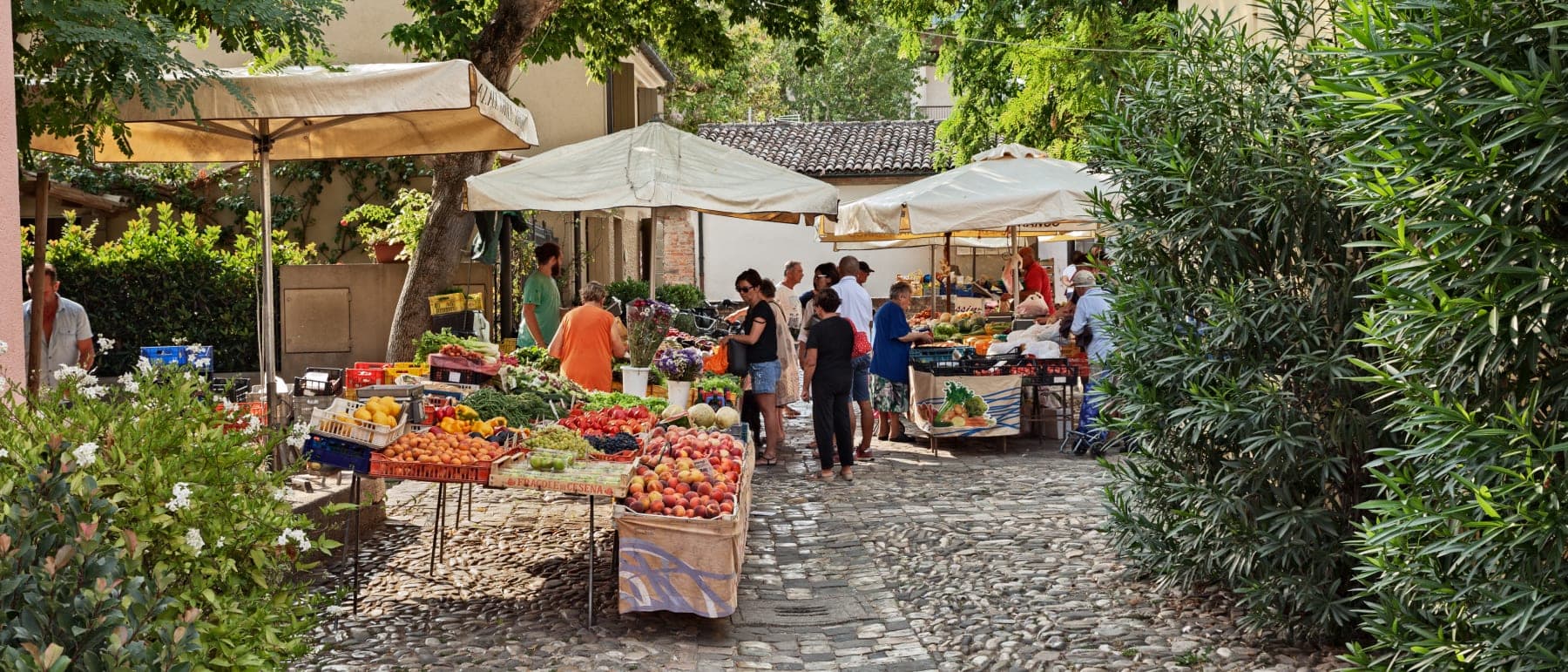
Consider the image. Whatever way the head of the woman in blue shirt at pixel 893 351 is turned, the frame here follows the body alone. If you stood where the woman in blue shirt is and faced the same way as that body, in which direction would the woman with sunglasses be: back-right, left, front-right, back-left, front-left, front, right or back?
back-right

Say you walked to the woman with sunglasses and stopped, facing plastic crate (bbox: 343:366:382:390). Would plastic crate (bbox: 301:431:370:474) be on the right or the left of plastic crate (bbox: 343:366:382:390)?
left

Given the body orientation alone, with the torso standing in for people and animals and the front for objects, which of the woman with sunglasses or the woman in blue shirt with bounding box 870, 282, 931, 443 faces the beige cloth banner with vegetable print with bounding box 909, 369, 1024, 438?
the woman in blue shirt

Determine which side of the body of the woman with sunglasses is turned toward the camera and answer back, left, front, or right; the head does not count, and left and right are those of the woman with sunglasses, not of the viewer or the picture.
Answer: left

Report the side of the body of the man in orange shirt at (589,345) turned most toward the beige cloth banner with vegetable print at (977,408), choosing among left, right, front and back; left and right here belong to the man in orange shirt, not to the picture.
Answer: right

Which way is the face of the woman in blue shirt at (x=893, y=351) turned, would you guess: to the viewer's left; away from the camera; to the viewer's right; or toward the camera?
to the viewer's right

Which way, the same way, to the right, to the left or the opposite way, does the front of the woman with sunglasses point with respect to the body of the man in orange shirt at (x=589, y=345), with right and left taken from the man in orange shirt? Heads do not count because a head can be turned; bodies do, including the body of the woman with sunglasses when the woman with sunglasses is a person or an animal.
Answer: to the left

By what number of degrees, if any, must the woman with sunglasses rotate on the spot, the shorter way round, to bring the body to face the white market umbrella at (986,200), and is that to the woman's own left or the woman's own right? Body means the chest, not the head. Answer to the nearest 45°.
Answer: approximately 180°

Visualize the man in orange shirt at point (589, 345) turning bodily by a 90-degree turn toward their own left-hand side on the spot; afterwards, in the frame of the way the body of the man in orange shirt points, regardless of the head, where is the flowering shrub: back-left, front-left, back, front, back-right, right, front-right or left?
left

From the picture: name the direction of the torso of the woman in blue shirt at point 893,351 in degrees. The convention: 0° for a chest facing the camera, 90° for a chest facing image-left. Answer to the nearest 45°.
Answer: approximately 270°

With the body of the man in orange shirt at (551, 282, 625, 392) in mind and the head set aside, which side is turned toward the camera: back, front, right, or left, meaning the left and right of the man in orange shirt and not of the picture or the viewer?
back

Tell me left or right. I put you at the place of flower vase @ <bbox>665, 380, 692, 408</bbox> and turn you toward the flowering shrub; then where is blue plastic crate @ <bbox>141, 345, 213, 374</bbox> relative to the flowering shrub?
right

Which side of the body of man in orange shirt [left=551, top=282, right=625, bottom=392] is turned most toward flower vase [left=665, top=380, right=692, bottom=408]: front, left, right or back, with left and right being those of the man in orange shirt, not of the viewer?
right

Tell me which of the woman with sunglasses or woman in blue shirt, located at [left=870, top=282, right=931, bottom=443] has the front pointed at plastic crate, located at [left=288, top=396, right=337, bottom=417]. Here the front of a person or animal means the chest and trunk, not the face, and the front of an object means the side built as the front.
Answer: the woman with sunglasses

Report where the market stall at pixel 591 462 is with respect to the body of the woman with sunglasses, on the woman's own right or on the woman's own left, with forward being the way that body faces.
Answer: on the woman's own left
